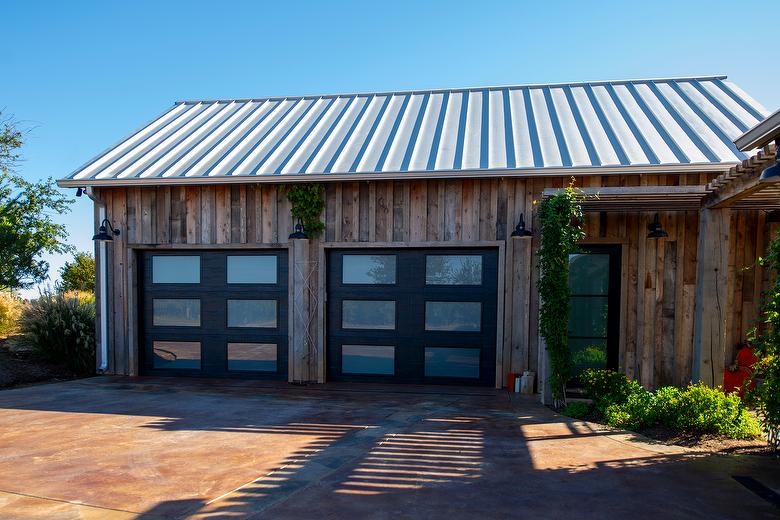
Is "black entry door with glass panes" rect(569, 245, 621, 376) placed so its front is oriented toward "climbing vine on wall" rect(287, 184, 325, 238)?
no

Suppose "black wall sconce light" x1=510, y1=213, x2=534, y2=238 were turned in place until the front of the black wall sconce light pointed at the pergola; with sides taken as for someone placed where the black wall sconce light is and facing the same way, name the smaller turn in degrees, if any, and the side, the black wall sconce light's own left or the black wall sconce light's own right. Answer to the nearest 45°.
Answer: approximately 45° to the black wall sconce light's own left

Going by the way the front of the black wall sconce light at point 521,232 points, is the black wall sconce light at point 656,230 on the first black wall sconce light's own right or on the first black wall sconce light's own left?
on the first black wall sconce light's own left

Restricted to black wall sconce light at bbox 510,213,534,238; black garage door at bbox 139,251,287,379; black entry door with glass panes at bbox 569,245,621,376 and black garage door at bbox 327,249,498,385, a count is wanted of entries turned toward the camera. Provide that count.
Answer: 4

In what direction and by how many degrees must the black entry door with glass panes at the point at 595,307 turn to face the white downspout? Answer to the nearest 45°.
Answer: approximately 90° to its right

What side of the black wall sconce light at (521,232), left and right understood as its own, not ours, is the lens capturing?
front

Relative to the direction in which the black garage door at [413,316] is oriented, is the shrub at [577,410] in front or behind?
in front

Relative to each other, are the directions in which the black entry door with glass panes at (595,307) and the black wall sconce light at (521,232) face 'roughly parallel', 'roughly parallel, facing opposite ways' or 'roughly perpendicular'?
roughly parallel

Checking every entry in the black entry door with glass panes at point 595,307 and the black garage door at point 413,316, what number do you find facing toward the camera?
2

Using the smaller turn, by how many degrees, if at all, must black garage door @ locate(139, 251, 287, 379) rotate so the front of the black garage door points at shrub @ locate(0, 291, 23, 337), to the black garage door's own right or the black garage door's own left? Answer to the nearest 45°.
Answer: approximately 135° to the black garage door's own right

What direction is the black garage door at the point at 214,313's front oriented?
toward the camera

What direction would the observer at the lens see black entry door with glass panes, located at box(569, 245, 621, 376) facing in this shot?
facing the viewer

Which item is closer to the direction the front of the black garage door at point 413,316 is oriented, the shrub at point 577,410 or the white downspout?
the shrub

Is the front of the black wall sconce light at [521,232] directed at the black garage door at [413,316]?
no

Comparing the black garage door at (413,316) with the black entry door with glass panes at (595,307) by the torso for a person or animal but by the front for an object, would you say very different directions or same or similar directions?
same or similar directions

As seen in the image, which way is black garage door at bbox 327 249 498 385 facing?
toward the camera
